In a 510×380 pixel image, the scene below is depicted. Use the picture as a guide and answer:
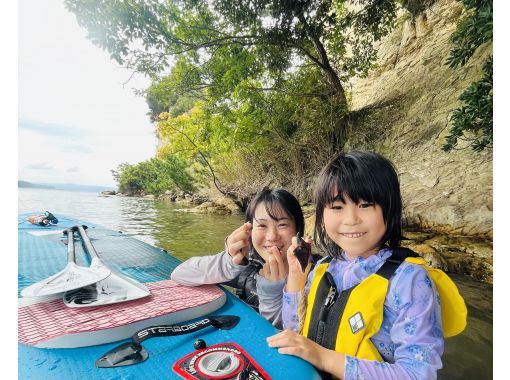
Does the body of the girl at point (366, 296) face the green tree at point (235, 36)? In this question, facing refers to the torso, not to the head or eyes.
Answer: no

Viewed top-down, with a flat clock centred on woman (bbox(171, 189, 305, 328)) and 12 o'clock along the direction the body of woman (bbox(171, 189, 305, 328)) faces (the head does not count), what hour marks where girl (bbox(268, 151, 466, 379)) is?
girl (bbox(268, 151, 466, 379)) is roughly at 11 o'clock from woman (bbox(171, 189, 305, 328)).

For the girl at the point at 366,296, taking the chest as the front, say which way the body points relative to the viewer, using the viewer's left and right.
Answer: facing the viewer and to the left of the viewer

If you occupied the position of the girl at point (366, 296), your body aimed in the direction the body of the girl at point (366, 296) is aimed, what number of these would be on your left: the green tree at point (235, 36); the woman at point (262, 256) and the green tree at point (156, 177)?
0

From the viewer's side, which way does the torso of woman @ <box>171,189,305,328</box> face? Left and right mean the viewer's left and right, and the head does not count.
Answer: facing the viewer

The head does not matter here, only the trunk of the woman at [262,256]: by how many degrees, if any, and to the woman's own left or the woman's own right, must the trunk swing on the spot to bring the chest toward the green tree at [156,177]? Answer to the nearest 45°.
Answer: approximately 180°

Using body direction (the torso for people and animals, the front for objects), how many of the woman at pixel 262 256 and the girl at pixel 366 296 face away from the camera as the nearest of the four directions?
0

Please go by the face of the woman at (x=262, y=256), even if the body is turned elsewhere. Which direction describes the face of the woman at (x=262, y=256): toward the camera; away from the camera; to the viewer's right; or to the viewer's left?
toward the camera

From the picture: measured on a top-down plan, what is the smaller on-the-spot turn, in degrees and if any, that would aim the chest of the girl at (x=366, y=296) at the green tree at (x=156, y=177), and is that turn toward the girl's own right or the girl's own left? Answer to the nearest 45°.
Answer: approximately 90° to the girl's own right

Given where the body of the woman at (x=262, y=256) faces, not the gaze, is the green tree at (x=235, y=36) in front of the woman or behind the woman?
behind

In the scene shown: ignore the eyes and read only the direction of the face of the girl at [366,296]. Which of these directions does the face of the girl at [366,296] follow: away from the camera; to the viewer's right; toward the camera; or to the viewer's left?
toward the camera
